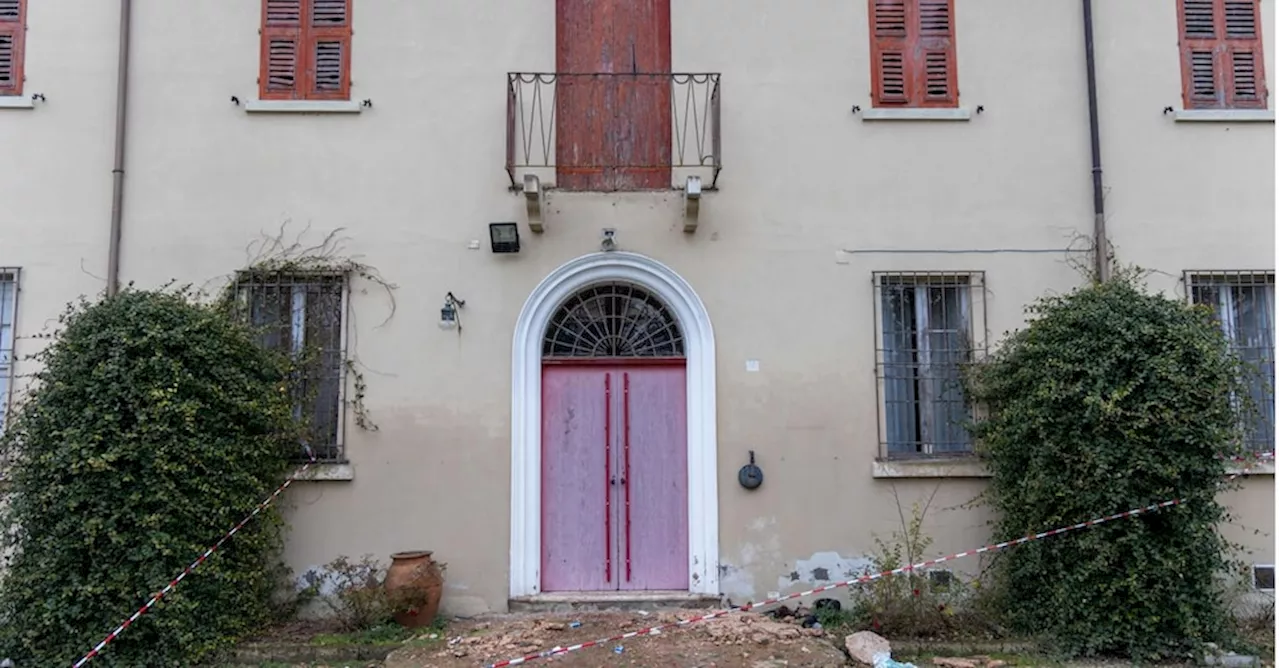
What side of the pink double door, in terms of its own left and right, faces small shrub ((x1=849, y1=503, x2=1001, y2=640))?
left

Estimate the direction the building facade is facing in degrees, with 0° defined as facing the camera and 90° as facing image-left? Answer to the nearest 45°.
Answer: approximately 0°
